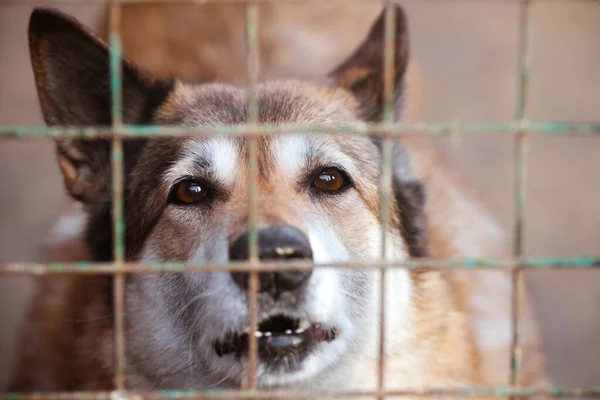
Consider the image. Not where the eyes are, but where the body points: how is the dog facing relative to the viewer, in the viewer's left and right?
facing the viewer

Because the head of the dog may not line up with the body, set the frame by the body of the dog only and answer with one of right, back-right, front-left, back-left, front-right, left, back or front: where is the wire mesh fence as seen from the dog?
front
